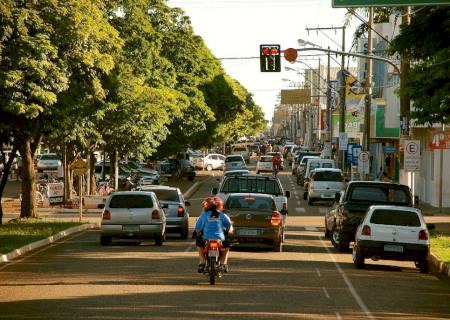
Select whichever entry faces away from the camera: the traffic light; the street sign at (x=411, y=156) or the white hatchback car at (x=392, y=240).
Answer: the white hatchback car

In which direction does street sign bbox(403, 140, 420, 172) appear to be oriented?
toward the camera

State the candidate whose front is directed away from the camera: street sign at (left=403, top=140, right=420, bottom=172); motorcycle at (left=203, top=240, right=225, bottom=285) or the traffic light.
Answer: the motorcycle

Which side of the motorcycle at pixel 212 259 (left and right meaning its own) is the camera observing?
back

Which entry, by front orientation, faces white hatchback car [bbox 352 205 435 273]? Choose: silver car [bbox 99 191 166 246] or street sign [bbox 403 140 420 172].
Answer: the street sign

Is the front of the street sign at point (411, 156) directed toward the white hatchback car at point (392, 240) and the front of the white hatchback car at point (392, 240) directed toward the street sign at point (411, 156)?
yes

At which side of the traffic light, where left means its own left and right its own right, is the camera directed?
front

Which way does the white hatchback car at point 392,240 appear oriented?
away from the camera

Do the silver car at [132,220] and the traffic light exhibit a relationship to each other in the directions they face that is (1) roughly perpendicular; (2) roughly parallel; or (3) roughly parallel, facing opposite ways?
roughly parallel, facing opposite ways

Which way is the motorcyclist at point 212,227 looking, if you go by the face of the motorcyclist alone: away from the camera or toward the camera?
away from the camera

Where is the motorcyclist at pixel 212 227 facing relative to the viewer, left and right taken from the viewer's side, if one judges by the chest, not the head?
facing away from the viewer

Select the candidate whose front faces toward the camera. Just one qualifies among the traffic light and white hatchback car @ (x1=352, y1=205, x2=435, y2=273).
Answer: the traffic light

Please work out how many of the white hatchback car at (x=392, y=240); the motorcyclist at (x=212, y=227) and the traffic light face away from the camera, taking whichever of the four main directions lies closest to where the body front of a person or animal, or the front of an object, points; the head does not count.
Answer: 2

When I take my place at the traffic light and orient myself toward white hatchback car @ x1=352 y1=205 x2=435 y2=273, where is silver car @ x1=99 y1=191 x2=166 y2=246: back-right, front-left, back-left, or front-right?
front-right
